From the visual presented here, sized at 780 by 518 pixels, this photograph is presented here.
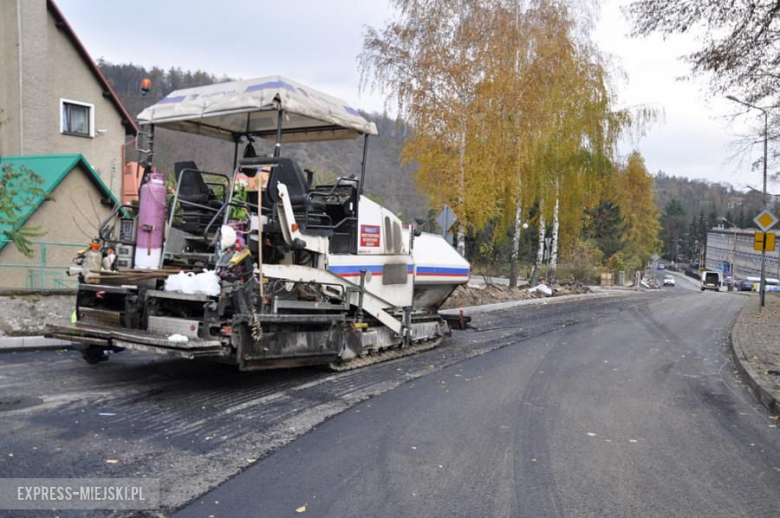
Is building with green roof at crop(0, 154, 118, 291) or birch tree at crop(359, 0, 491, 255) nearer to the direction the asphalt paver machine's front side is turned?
the birch tree

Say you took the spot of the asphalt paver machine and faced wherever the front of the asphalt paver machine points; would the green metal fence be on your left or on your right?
on your left

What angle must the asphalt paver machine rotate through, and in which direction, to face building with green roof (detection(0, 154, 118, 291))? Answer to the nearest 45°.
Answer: approximately 90° to its left

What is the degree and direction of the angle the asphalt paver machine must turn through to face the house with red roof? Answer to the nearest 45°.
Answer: approximately 90° to its left

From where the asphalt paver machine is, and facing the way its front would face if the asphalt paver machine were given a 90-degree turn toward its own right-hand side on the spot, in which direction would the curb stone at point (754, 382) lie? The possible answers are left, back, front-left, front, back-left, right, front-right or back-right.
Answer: front-left

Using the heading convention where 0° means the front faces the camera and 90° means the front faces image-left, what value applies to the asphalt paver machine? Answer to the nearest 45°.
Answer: approximately 225°

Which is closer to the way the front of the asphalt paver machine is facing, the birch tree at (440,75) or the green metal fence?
the birch tree

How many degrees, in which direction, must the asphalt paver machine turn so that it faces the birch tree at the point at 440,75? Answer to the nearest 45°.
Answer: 0° — it already faces it
